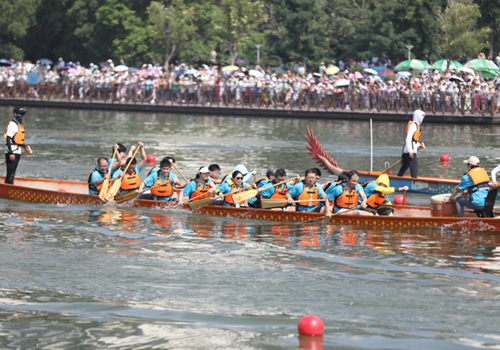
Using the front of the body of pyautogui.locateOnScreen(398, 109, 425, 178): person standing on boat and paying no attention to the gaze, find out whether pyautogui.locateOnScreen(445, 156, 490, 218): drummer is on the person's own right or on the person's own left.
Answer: on the person's own right

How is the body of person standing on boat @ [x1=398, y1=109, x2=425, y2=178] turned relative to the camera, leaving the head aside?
to the viewer's right

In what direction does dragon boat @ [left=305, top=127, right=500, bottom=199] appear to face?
to the viewer's right

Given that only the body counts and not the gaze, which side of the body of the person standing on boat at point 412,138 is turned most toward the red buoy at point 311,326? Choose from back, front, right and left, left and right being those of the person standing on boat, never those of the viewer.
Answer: right
